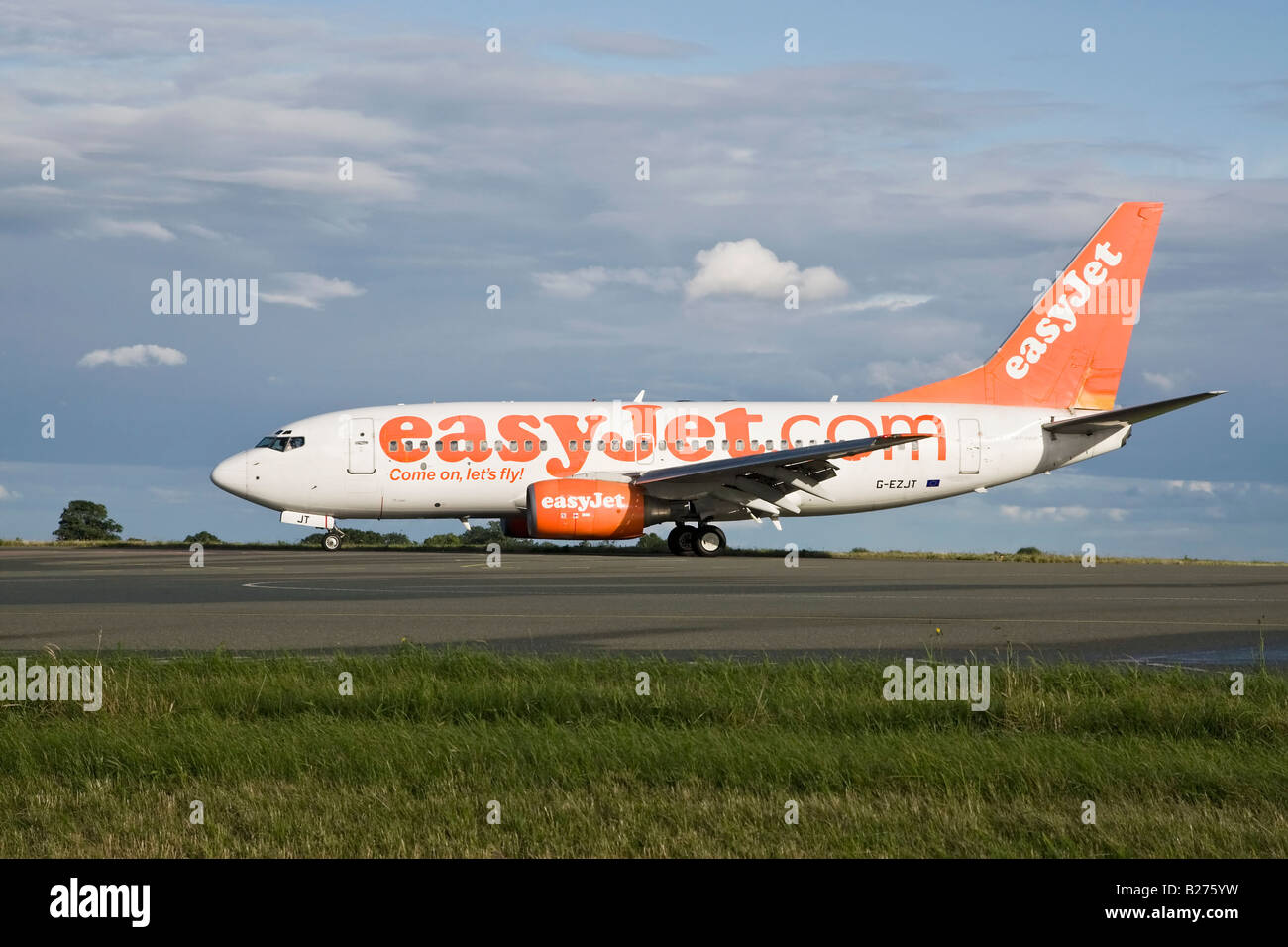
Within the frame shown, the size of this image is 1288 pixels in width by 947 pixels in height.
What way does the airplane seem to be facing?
to the viewer's left
